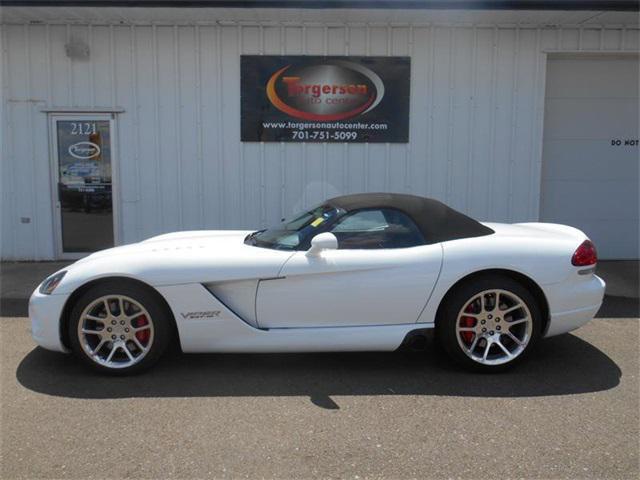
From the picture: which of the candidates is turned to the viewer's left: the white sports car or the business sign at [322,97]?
the white sports car

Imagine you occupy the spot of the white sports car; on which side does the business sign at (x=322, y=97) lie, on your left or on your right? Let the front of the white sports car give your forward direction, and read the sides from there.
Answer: on your right

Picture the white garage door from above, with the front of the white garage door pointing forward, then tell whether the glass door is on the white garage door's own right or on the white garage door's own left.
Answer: on the white garage door's own right

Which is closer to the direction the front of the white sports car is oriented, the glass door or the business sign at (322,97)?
the glass door

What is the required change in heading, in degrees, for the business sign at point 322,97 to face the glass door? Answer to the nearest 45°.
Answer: approximately 90° to its right

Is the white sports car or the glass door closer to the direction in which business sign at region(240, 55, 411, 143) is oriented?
the white sports car

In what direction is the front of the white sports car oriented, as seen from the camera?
facing to the left of the viewer

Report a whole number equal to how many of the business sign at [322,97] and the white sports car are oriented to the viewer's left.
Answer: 1

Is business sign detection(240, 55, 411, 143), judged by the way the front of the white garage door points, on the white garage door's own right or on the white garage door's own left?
on the white garage door's own right

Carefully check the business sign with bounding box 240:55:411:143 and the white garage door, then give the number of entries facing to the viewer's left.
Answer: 0

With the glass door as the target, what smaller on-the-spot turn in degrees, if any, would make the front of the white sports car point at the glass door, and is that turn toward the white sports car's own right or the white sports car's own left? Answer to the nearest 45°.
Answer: approximately 45° to the white sports car's own right

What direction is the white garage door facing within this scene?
toward the camera

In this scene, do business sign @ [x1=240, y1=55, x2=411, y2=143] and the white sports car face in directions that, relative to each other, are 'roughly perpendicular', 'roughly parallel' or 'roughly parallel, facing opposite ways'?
roughly perpendicular

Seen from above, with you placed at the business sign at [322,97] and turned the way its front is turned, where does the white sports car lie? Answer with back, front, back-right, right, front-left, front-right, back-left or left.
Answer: front

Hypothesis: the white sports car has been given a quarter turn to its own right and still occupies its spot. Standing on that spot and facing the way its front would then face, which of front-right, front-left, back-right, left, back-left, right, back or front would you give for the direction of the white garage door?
front-right

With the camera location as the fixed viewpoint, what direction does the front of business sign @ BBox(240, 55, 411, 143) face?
facing the viewer
